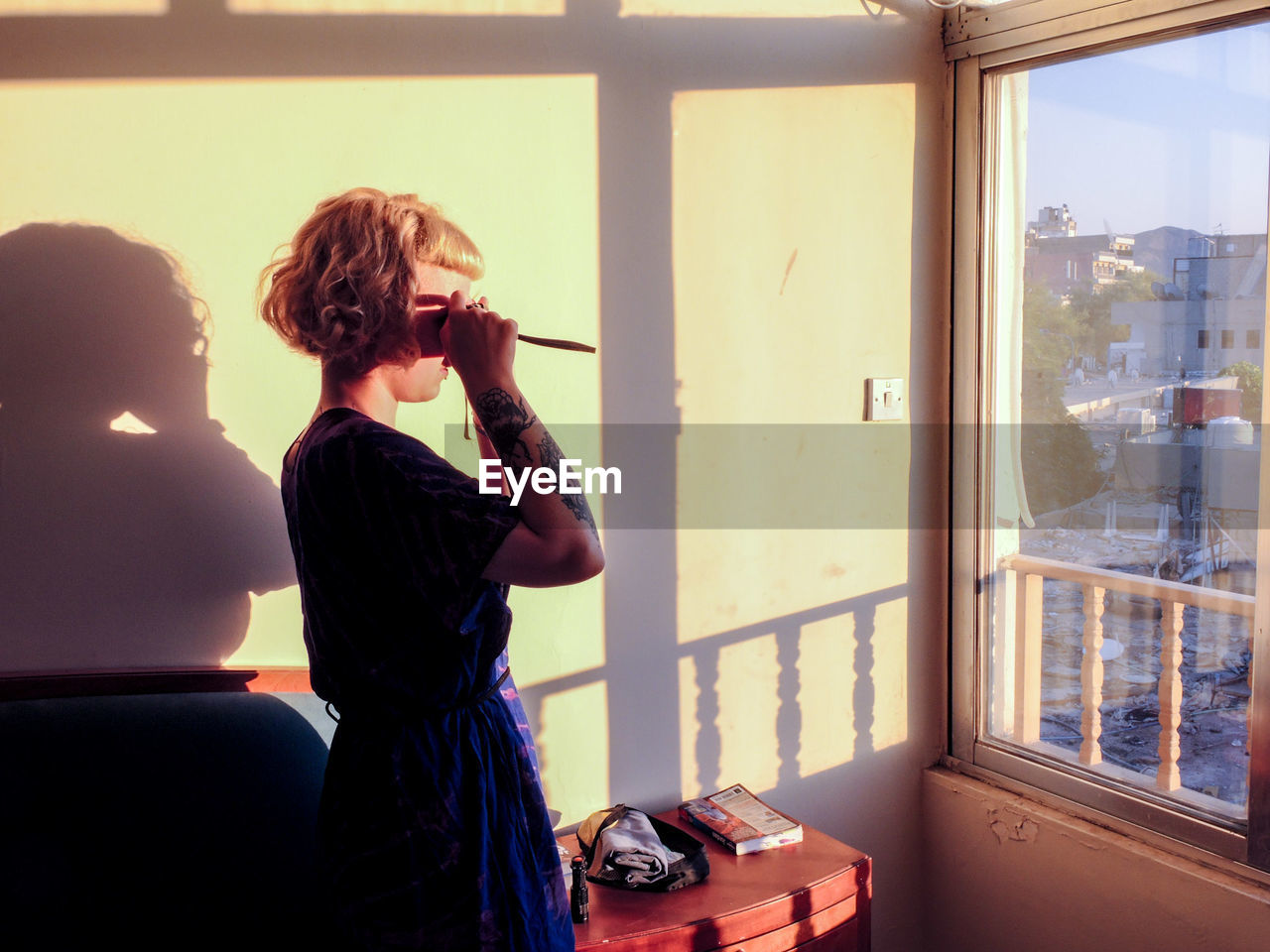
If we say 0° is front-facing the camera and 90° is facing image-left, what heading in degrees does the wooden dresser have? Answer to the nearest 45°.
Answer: approximately 315°

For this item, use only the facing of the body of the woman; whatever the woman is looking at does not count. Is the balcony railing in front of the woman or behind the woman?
in front

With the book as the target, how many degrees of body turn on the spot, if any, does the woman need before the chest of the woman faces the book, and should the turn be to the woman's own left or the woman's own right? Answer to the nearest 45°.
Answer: approximately 45° to the woman's own left

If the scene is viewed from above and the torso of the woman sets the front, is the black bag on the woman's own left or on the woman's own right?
on the woman's own left

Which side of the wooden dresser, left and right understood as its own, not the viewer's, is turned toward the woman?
right

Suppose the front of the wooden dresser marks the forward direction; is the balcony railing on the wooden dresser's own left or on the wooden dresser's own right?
on the wooden dresser's own left

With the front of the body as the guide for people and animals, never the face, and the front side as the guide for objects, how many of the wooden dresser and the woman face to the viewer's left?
0

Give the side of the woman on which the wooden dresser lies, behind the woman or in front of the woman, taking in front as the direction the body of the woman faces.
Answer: in front

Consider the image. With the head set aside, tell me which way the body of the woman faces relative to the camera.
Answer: to the viewer's right

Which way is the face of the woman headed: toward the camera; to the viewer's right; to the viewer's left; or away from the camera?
to the viewer's right

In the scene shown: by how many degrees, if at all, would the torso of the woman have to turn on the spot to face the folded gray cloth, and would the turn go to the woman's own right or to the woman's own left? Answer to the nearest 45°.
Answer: approximately 45° to the woman's own left

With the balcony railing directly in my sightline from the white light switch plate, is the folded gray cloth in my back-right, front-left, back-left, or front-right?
back-right

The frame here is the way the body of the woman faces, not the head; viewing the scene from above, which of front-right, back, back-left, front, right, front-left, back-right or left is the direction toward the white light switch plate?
front-left
